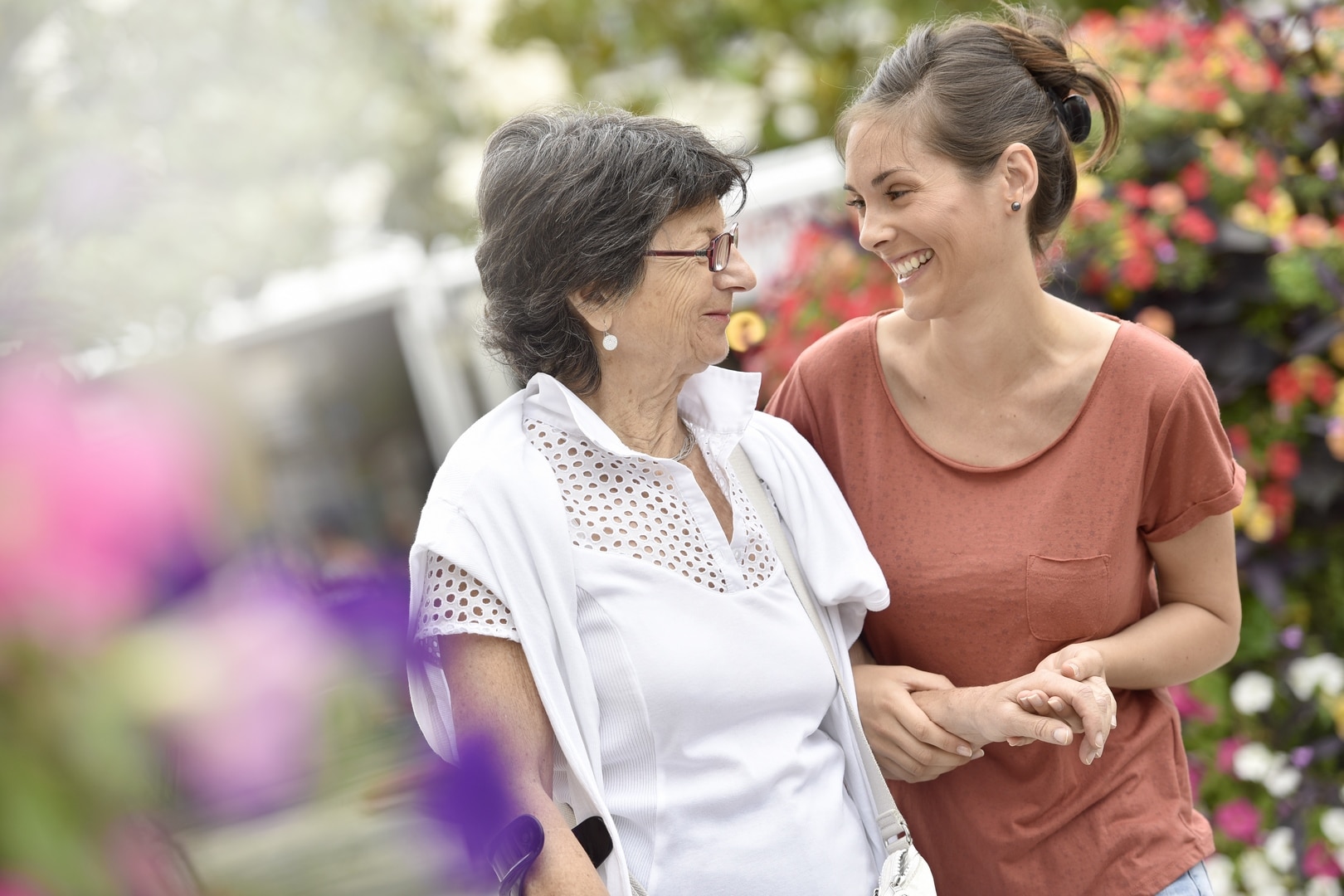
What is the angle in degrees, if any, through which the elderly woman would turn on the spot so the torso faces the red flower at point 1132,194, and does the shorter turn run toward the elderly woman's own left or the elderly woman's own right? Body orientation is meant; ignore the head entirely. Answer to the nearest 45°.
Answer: approximately 90° to the elderly woman's own left

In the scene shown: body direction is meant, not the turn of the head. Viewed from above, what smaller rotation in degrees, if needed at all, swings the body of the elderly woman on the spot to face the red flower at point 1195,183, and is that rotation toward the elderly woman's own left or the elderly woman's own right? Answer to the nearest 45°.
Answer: approximately 90° to the elderly woman's own left

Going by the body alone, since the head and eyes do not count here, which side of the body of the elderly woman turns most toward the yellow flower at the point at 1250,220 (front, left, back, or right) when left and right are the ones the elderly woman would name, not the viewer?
left

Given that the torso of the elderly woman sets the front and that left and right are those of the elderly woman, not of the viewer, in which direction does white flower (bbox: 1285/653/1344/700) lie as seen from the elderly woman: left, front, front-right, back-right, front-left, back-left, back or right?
left

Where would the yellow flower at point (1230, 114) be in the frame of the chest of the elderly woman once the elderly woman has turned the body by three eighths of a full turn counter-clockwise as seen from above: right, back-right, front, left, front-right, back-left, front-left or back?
front-right

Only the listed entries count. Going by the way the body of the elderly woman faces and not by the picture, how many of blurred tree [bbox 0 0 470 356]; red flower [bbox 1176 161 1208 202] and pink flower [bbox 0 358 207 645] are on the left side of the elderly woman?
1

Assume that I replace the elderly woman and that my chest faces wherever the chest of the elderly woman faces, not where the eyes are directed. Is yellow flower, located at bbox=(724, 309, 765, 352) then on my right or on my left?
on my left

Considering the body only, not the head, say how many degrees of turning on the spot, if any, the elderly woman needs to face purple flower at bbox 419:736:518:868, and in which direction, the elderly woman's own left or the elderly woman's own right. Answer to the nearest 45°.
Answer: approximately 45° to the elderly woman's own right

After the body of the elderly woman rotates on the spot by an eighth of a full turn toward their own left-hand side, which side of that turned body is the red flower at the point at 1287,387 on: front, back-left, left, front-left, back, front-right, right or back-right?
front-left

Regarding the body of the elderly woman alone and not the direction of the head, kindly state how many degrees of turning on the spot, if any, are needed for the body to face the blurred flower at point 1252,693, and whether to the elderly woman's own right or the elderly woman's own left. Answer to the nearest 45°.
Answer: approximately 90° to the elderly woman's own left

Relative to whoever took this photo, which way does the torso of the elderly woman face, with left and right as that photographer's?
facing the viewer and to the right of the viewer

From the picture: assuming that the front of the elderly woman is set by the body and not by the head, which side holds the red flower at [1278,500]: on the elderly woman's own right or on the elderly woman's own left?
on the elderly woman's own left

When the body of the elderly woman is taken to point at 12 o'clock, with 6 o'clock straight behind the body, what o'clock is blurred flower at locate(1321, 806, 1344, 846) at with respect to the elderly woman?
The blurred flower is roughly at 9 o'clock from the elderly woman.

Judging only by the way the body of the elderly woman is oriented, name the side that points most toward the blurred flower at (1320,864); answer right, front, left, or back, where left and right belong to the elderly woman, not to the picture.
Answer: left

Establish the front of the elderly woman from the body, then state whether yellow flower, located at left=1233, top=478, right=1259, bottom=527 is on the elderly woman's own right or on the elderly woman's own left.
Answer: on the elderly woman's own left

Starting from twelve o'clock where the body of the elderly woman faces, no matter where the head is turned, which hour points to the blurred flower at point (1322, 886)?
The blurred flower is roughly at 9 o'clock from the elderly woman.

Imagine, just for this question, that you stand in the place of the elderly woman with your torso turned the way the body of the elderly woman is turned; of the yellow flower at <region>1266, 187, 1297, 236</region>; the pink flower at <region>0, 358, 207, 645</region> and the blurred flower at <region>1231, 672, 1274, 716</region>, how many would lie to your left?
2

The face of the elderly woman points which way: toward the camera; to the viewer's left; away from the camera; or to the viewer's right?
to the viewer's right
